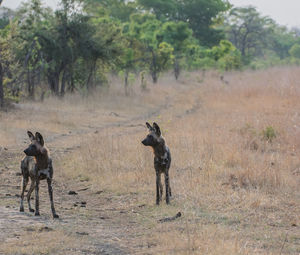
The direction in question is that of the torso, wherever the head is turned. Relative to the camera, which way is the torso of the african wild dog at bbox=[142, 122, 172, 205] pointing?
toward the camera

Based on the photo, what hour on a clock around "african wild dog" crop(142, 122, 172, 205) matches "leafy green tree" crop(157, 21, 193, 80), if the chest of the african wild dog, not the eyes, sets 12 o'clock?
The leafy green tree is roughly at 6 o'clock from the african wild dog.

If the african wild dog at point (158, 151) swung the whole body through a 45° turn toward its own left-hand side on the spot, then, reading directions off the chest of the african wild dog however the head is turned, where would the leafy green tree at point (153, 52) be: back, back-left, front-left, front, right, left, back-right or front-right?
back-left

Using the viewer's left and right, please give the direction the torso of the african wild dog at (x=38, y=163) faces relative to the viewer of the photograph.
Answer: facing the viewer and to the right of the viewer

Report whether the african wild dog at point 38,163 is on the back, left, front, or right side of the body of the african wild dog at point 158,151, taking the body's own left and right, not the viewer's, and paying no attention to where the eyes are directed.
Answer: right

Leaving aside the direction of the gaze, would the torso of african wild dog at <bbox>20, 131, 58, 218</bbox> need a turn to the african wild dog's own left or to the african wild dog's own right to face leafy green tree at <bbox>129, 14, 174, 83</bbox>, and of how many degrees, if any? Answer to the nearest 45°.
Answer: approximately 135° to the african wild dog's own left

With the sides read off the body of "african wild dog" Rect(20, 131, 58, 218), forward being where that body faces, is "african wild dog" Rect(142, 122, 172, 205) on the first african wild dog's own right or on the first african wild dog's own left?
on the first african wild dog's own left

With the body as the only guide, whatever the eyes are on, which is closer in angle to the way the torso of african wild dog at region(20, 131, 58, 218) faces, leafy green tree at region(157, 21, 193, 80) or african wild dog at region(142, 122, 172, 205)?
the african wild dog
